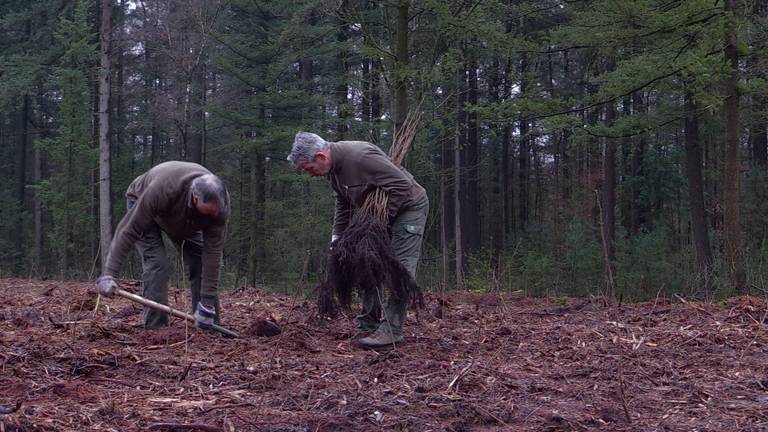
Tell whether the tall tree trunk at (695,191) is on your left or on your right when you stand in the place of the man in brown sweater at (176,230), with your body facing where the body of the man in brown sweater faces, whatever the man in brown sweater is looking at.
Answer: on your left

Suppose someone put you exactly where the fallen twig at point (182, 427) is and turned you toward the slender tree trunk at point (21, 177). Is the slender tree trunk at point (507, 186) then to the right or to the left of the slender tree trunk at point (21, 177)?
right

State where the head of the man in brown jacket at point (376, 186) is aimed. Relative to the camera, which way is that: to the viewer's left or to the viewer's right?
to the viewer's left

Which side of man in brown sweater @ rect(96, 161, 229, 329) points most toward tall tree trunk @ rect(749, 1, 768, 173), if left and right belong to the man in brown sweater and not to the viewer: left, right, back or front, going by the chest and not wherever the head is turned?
left

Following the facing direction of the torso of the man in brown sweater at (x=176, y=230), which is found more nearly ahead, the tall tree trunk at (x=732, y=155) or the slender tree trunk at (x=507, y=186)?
the tall tree trunk

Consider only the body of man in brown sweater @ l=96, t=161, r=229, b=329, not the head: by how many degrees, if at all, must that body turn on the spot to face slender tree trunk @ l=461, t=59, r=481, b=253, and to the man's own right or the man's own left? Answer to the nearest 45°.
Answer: approximately 90° to the man's own left

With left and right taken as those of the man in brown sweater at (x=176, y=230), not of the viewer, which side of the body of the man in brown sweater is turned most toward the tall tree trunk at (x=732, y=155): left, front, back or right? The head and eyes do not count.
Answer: left

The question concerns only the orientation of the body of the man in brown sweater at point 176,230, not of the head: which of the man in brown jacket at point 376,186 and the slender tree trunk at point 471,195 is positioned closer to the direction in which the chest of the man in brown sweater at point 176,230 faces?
the man in brown jacket

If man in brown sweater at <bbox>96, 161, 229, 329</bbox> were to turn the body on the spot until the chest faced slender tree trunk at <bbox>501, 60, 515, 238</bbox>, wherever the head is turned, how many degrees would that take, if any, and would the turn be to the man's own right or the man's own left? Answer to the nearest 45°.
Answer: approximately 90° to the man's own left

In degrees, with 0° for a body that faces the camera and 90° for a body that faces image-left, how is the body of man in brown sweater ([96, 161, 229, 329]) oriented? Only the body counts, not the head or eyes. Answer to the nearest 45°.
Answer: approximately 315°

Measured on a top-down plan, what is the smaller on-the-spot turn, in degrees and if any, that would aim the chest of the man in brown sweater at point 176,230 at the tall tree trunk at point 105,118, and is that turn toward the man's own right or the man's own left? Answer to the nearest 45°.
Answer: approximately 135° to the man's own left

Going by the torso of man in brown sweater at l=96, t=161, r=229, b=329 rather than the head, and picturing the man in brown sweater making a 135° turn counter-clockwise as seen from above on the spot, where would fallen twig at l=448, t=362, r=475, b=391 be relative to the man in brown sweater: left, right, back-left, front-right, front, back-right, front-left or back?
back-right
